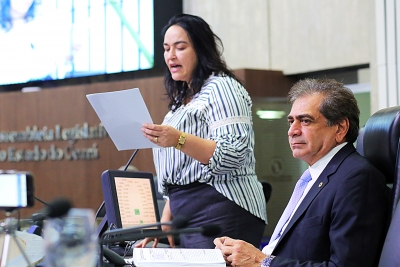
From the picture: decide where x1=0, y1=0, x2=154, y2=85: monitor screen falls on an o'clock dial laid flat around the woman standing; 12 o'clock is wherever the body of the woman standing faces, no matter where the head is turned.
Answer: The monitor screen is roughly at 4 o'clock from the woman standing.

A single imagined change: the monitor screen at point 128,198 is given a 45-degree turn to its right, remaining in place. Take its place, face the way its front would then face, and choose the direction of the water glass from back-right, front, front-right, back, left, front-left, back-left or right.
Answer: front

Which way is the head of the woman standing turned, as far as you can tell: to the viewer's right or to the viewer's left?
to the viewer's left

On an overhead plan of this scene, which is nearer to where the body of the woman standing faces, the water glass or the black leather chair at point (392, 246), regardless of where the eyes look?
the water glass

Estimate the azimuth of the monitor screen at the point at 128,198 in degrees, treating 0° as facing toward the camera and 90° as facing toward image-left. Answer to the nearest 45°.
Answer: approximately 315°

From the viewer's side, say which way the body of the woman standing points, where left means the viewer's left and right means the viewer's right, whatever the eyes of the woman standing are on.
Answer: facing the viewer and to the left of the viewer

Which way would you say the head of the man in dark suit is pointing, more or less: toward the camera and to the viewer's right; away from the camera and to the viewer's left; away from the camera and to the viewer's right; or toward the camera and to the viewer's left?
toward the camera and to the viewer's left
